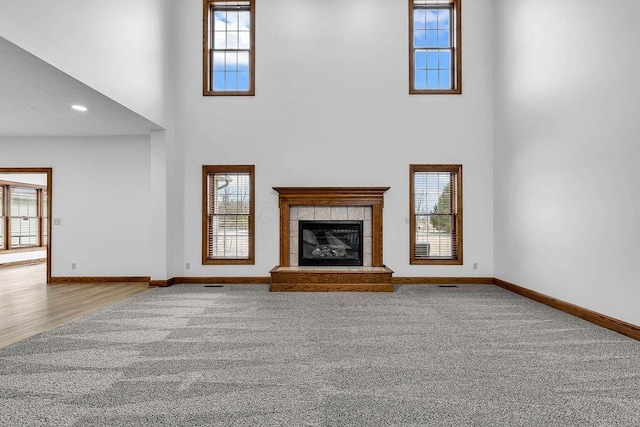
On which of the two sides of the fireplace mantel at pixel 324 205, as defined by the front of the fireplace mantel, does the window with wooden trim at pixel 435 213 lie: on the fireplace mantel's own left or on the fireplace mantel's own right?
on the fireplace mantel's own left

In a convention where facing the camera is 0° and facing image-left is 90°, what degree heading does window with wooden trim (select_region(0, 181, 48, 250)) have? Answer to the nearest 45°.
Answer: approximately 315°

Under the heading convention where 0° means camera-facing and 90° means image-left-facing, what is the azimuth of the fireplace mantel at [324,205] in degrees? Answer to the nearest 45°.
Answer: approximately 0°

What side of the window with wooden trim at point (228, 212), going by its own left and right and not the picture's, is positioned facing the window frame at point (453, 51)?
left

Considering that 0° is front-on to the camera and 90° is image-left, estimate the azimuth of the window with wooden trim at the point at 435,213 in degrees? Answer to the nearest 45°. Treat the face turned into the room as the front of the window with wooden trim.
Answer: approximately 0°

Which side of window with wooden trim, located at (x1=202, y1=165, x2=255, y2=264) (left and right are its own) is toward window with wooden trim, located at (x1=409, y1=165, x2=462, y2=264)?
left

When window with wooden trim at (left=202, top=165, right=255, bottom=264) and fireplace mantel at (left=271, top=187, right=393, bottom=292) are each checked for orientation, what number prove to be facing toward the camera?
2
